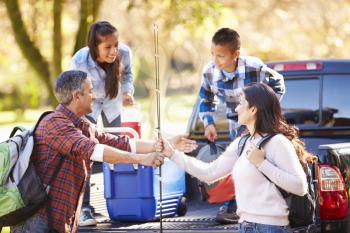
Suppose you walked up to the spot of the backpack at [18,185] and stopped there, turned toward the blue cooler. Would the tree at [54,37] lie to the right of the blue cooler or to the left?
left

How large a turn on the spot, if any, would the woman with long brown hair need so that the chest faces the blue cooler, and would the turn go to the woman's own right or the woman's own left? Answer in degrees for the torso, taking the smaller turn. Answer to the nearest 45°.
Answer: approximately 45° to the woman's own right

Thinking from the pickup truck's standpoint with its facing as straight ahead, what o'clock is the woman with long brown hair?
The woman with long brown hair is roughly at 5 o'clock from the pickup truck.

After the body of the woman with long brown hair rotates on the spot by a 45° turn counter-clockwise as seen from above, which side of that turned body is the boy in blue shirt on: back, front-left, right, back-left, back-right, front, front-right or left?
back-right

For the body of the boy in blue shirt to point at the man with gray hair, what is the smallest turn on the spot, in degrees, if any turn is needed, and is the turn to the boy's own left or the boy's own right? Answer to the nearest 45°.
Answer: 0° — they already face them

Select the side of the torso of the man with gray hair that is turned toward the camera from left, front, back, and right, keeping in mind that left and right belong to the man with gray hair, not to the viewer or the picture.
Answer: right

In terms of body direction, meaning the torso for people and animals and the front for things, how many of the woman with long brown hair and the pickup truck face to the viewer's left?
1

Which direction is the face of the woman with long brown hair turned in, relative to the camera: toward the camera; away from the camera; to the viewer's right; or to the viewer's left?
to the viewer's left

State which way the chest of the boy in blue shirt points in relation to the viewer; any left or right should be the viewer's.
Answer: facing the viewer and to the left of the viewer

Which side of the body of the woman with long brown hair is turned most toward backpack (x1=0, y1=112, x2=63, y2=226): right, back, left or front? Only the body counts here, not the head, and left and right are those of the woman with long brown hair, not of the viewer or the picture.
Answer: front

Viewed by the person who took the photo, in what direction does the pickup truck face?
facing away from the viewer and to the right of the viewer

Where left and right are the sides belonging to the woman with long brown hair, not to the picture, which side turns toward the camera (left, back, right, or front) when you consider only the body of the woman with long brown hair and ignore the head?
left

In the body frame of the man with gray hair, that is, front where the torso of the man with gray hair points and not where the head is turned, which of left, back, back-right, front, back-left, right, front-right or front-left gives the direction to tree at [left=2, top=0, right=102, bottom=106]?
left

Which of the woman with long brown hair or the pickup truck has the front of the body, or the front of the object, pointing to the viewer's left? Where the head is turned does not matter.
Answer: the woman with long brown hair

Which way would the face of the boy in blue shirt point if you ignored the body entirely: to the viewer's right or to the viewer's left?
to the viewer's left
